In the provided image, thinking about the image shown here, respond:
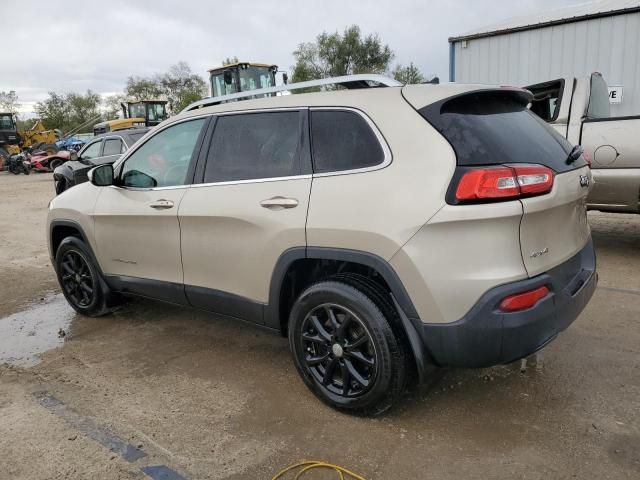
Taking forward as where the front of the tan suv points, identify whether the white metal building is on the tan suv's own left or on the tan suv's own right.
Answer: on the tan suv's own right

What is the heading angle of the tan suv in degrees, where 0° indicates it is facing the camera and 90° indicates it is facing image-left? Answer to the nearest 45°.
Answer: approximately 135°

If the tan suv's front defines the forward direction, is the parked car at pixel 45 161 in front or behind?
in front

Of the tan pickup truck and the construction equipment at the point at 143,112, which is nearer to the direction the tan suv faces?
the construction equipment

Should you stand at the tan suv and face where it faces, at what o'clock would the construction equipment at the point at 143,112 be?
The construction equipment is roughly at 1 o'clock from the tan suv.

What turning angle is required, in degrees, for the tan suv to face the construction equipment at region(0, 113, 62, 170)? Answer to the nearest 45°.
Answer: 0° — it already faces it

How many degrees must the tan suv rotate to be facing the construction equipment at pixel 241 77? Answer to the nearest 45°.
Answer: approximately 45° to its right

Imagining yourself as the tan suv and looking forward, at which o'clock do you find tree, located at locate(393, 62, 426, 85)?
The tree is roughly at 2 o'clock from the tan suv.

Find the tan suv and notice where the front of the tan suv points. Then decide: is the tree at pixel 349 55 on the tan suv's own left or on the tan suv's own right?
on the tan suv's own right

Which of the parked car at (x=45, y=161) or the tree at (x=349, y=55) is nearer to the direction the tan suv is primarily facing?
the parked car

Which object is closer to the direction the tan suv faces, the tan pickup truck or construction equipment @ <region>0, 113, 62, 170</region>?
the construction equipment

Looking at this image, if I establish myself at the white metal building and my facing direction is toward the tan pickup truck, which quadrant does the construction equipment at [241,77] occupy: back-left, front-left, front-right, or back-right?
back-right
